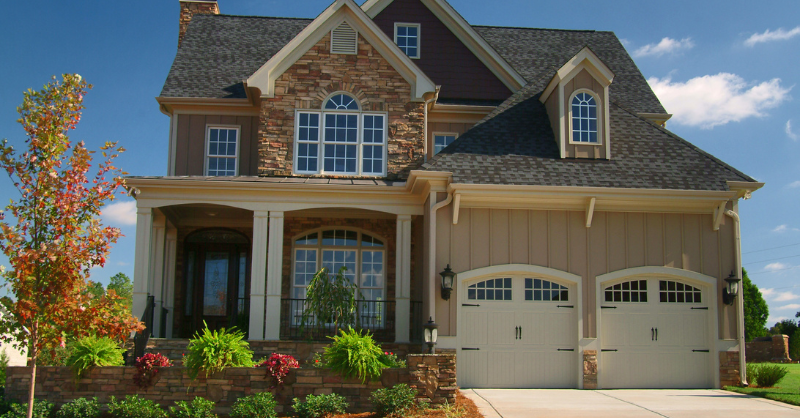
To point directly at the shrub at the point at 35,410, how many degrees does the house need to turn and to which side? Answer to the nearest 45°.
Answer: approximately 45° to its right

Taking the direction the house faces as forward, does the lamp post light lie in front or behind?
in front

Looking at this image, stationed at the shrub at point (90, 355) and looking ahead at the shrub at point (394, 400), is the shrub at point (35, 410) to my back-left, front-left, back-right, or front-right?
back-right

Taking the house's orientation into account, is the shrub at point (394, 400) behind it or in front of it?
in front

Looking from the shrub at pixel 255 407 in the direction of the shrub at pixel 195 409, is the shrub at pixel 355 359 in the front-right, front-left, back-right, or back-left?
back-right

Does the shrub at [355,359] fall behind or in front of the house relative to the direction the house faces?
in front

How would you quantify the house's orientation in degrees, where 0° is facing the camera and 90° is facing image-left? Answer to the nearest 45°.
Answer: approximately 0°
